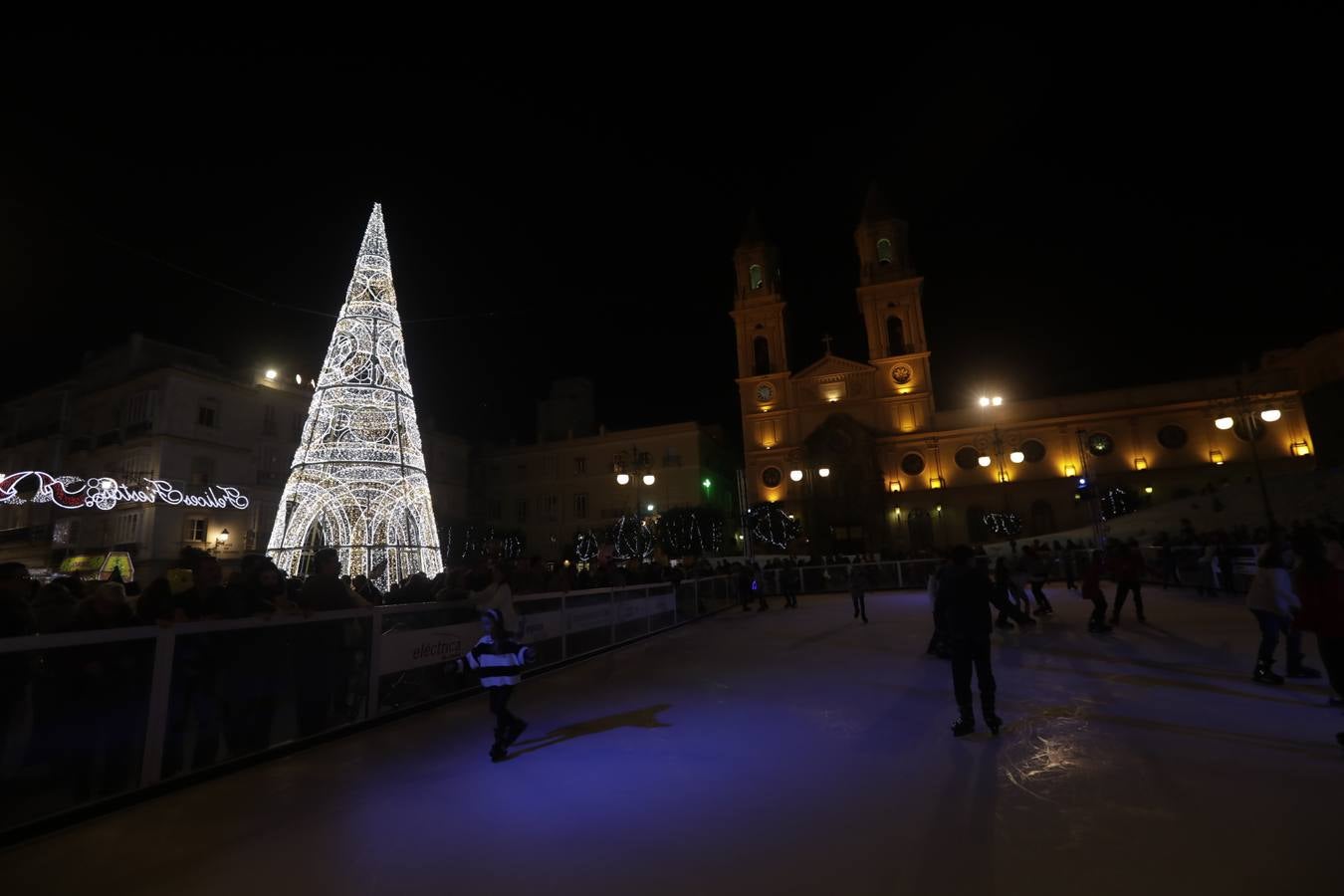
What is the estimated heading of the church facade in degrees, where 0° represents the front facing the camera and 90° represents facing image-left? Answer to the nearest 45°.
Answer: approximately 45°

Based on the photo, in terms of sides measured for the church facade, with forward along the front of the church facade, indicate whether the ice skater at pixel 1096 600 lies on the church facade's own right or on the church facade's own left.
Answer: on the church facade's own left

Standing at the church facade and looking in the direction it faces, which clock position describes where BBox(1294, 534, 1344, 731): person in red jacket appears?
The person in red jacket is roughly at 12 o'clock from the church facade.
